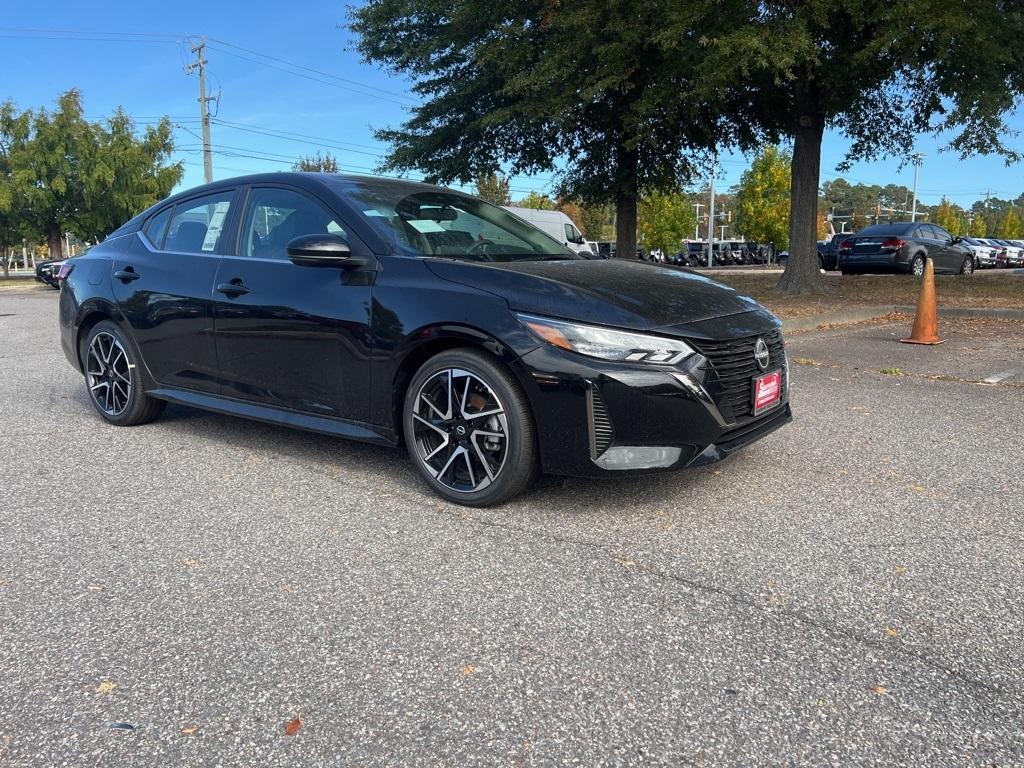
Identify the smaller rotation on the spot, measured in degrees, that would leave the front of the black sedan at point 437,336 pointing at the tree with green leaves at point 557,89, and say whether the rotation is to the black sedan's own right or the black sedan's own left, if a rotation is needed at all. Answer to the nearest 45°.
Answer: approximately 135° to the black sedan's own left

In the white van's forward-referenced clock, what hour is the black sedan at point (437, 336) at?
The black sedan is roughly at 3 o'clock from the white van.

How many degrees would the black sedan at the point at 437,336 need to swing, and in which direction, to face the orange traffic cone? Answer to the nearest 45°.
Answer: approximately 90° to its left

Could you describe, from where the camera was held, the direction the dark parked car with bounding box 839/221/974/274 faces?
facing away from the viewer and to the right of the viewer

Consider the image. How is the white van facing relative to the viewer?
to the viewer's right

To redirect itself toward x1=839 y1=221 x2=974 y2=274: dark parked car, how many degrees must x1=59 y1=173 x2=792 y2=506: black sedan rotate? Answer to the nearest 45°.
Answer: approximately 90° to its left
